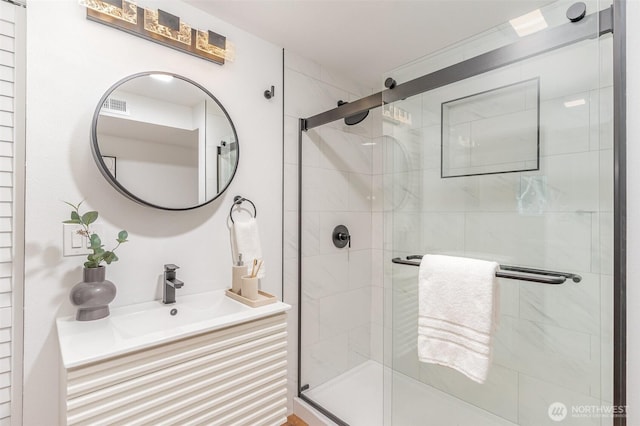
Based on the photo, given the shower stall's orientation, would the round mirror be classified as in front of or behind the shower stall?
in front

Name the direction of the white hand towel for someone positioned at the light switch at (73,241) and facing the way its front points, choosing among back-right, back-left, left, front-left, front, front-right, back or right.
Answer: left

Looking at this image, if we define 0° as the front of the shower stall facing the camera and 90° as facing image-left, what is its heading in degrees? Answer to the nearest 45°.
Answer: approximately 45°

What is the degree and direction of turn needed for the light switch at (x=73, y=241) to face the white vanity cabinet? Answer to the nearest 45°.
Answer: approximately 45° to its left

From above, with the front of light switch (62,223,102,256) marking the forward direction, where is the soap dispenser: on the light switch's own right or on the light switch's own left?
on the light switch's own left

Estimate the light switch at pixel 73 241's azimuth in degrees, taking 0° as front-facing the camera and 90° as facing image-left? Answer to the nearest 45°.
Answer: approximately 0°

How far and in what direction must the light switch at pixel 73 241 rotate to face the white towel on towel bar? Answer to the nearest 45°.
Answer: approximately 45° to its left

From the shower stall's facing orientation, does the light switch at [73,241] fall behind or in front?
in front
